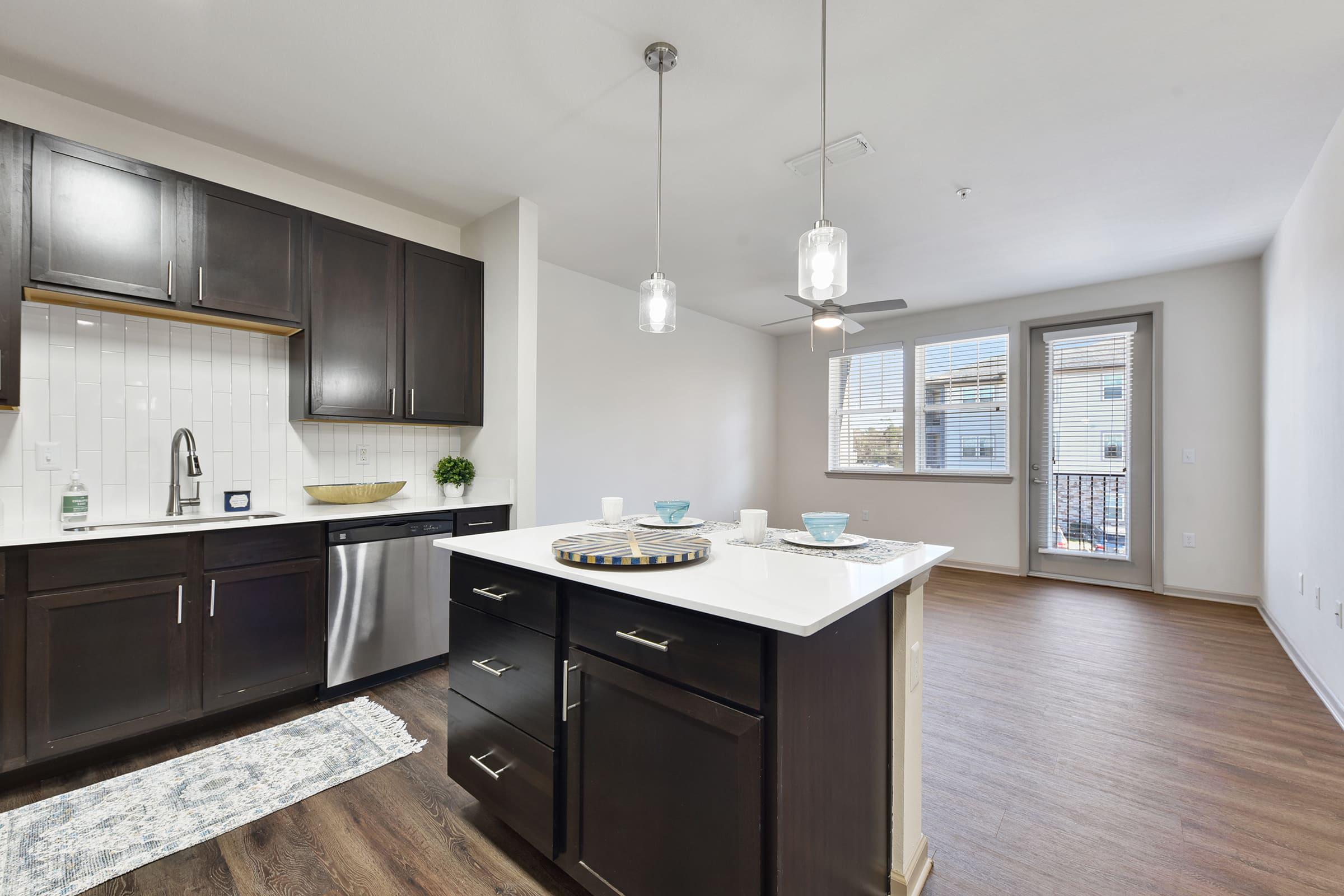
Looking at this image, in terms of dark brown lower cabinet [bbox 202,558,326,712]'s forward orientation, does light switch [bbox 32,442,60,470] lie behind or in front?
behind

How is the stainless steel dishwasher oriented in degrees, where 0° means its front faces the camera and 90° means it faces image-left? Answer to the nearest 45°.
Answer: approximately 315°

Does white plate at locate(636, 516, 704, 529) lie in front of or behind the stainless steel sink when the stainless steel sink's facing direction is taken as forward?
in front

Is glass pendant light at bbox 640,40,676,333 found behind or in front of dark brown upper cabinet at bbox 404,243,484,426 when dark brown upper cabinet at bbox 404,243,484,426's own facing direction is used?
in front

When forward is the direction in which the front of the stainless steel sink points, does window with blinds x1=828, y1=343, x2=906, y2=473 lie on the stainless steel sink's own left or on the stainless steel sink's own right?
on the stainless steel sink's own left

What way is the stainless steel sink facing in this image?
toward the camera

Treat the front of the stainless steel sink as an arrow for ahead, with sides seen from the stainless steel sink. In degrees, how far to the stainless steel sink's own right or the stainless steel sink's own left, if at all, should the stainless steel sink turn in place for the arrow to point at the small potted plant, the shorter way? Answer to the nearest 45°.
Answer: approximately 90° to the stainless steel sink's own left

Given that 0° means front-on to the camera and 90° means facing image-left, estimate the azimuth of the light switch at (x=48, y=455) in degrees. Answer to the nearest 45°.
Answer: approximately 0°

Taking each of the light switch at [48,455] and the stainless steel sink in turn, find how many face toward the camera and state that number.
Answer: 2

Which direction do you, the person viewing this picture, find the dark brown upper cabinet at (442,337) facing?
facing the viewer and to the right of the viewer
